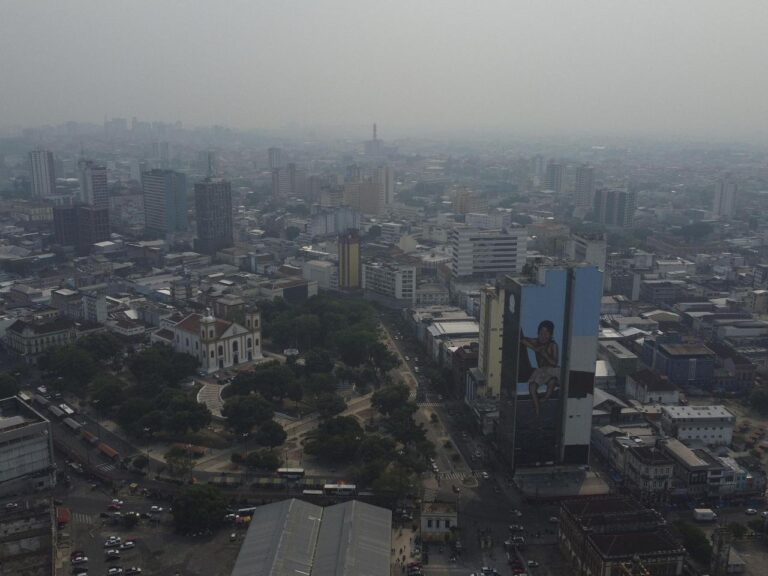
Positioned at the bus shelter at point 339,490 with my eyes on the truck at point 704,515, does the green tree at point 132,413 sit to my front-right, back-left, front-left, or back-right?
back-left

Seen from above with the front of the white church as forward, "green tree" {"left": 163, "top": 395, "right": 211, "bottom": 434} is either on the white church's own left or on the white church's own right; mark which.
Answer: on the white church's own right

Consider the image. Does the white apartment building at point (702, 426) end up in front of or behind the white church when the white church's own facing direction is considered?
in front

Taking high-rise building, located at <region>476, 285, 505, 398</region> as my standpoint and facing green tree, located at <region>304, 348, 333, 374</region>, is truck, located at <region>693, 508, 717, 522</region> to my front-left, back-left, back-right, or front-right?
back-left

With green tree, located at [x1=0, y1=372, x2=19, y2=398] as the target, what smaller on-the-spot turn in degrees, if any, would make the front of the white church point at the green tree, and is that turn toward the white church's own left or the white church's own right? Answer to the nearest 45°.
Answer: approximately 90° to the white church's own right
